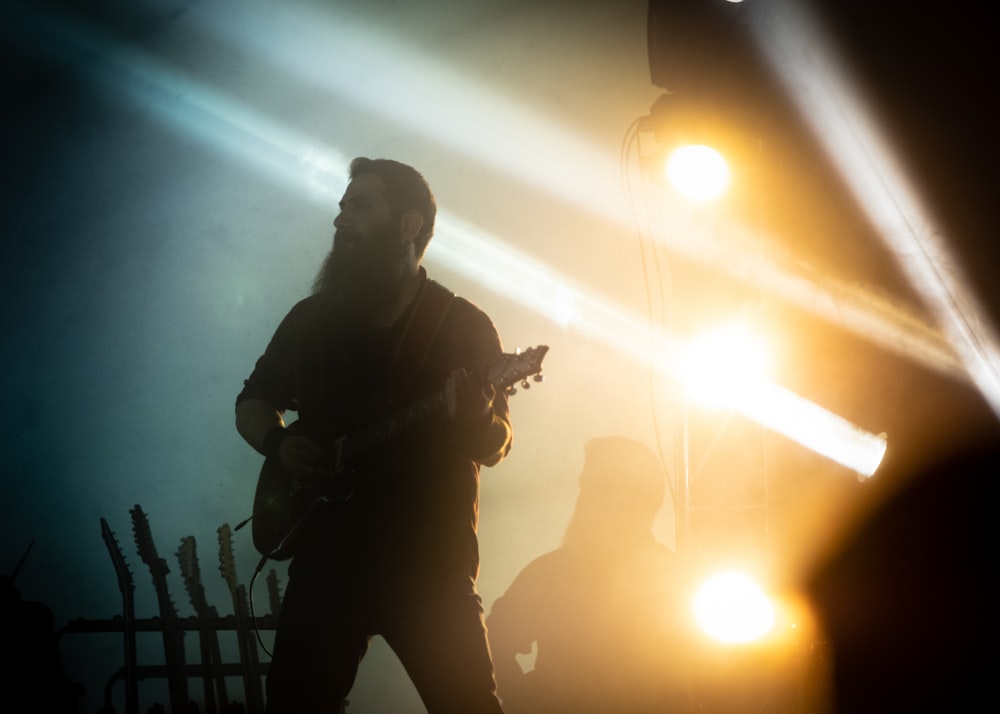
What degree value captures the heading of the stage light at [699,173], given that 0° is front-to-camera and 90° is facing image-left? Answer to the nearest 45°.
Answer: approximately 0°

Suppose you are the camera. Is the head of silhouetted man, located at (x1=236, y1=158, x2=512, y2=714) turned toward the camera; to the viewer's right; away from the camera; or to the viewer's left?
to the viewer's left

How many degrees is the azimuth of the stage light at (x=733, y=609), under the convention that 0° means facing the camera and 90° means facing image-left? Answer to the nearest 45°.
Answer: approximately 0°
